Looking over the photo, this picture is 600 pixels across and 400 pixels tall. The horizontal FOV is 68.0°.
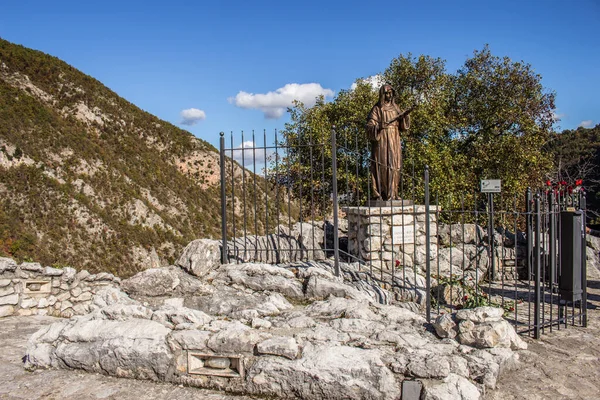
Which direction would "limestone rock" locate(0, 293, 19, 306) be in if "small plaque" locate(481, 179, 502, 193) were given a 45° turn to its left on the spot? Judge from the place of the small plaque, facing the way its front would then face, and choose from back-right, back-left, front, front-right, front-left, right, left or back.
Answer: right

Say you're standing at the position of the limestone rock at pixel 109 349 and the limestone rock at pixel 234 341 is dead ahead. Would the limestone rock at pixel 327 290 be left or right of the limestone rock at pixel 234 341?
left

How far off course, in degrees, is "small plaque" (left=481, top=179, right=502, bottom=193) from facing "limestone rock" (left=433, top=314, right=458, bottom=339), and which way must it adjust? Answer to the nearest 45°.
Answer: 0° — it already faces it

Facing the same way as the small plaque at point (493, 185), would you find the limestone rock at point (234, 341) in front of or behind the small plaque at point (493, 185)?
in front

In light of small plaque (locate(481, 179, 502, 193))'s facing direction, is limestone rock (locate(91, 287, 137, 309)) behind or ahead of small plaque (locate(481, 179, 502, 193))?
ahead

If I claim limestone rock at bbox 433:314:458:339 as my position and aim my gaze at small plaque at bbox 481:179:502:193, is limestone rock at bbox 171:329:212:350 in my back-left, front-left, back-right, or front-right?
back-left

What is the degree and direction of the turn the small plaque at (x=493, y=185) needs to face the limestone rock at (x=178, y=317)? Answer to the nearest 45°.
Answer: approximately 45° to its right

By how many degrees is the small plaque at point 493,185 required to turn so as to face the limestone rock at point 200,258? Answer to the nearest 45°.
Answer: approximately 45° to its right

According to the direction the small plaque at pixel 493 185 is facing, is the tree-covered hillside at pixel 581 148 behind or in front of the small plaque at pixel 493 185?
behind

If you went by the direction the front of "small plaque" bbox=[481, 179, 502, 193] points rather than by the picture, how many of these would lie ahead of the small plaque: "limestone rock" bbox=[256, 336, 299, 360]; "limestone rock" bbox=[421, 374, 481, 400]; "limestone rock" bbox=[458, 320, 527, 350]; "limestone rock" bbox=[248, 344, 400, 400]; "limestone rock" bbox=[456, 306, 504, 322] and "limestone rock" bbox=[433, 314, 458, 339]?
6

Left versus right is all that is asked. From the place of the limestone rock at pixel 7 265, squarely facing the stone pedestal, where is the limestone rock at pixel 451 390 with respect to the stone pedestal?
right

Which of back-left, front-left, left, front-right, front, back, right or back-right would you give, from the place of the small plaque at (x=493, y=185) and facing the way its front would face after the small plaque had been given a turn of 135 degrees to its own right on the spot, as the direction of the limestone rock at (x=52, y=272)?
left

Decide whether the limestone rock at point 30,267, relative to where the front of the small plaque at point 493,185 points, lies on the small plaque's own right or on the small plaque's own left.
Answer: on the small plaque's own right

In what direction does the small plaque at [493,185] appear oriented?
toward the camera

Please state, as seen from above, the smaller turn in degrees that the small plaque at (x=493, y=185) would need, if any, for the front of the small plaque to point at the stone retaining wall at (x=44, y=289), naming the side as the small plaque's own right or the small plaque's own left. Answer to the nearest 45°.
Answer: approximately 45° to the small plaque's own right

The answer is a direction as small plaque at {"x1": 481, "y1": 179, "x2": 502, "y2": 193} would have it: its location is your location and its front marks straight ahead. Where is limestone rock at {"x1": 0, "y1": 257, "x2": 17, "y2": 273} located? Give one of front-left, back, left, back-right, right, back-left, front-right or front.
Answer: front-right

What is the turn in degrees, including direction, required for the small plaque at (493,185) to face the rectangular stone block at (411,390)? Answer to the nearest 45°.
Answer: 0° — it already faces it
